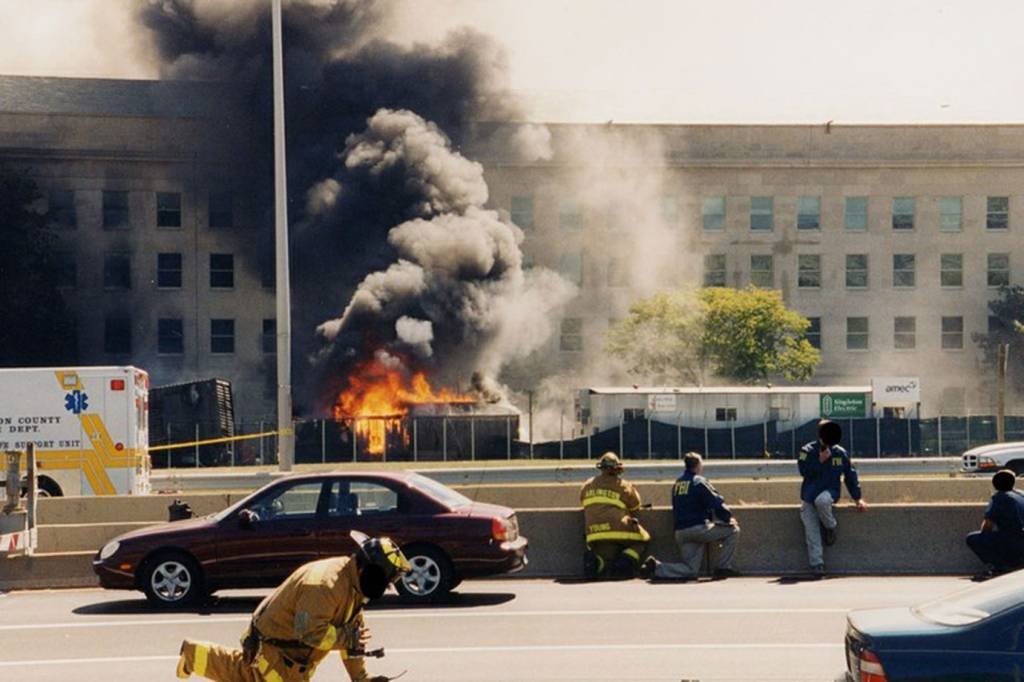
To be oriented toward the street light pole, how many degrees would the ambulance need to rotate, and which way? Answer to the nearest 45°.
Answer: approximately 180°

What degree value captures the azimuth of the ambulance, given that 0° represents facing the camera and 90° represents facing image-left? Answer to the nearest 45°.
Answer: approximately 90°

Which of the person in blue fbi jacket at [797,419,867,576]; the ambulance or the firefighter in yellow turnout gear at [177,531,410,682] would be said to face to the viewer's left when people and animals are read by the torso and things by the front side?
the ambulance

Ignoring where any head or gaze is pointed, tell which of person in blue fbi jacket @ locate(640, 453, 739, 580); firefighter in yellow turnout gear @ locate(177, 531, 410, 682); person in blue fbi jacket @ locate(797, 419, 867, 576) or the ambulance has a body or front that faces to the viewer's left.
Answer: the ambulance

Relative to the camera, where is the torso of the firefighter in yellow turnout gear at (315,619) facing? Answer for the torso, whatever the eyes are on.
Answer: to the viewer's right

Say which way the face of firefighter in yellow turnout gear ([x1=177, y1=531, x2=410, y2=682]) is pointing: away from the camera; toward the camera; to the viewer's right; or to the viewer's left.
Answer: to the viewer's right

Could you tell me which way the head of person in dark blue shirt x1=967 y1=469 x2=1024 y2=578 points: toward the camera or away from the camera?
away from the camera

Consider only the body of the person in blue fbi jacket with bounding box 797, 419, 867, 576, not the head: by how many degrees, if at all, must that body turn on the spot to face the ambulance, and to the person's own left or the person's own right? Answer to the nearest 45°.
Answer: approximately 135° to the person's own right

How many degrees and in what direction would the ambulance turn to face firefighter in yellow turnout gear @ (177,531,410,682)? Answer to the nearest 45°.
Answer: approximately 90° to its left

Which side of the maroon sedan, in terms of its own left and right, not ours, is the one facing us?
left

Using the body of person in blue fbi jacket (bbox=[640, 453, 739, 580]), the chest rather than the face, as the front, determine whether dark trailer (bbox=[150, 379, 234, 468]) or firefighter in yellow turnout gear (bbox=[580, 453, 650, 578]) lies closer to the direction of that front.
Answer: the dark trailer
